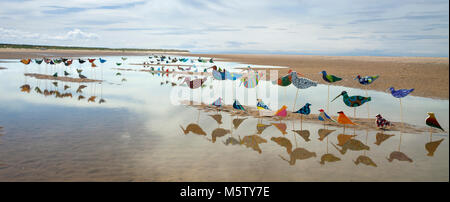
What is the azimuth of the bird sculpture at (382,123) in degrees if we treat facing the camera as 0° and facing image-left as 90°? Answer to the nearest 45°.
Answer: approximately 90°
